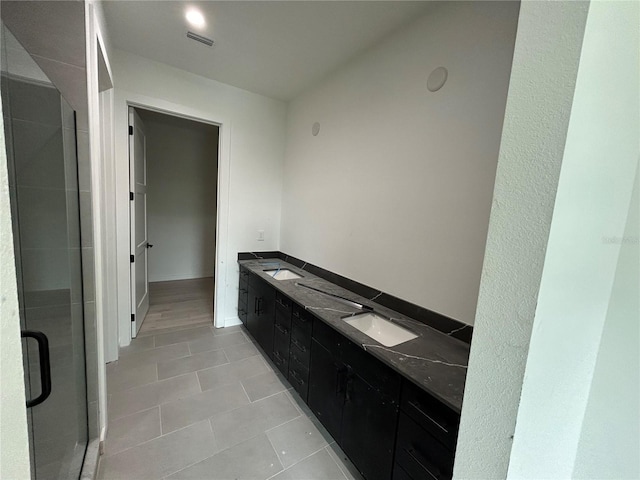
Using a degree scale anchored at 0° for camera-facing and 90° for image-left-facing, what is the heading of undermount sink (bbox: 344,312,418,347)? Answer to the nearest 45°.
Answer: approximately 45°

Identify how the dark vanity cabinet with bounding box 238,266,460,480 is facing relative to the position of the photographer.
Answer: facing the viewer and to the left of the viewer

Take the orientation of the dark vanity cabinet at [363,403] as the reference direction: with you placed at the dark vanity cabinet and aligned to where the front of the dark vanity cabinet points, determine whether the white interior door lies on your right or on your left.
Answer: on your right

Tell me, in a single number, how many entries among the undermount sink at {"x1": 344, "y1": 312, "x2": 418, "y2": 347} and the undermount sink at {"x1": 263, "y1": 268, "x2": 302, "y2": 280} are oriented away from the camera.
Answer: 0

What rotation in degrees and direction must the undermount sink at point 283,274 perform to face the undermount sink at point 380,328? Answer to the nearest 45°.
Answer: approximately 90° to its left

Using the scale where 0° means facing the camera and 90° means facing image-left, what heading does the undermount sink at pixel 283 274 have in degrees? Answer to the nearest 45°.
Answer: approximately 45°

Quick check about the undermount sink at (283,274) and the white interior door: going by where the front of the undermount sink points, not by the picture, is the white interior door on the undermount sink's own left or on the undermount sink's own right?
on the undermount sink's own right

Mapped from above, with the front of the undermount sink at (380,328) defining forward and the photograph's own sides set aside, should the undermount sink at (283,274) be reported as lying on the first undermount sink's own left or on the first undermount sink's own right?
on the first undermount sink's own right

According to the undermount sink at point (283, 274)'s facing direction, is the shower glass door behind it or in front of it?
in front
